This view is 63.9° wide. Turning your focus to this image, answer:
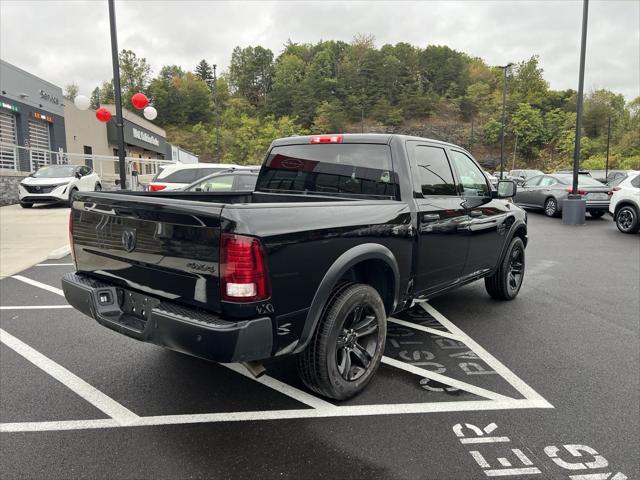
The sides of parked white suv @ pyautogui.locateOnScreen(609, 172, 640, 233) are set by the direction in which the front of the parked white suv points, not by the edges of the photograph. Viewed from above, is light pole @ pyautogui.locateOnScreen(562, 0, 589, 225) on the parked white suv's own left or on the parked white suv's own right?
on the parked white suv's own left

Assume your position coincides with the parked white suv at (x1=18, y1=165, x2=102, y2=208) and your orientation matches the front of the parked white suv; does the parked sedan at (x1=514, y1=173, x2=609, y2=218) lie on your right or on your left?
on your left

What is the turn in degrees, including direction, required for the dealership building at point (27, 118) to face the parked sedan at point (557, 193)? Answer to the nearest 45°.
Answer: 0° — it already faces it

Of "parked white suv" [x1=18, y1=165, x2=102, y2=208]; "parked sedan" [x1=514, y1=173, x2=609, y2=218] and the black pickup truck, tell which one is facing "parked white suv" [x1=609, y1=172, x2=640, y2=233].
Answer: the black pickup truck

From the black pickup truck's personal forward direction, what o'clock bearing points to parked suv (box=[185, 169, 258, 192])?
The parked suv is roughly at 10 o'clock from the black pickup truck.

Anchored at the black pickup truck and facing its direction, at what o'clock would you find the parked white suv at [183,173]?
The parked white suv is roughly at 10 o'clock from the black pickup truck.

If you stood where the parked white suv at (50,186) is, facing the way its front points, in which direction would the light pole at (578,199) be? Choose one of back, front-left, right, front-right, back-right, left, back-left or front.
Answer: left

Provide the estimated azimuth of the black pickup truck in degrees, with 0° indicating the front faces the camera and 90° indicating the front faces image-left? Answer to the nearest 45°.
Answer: approximately 225°

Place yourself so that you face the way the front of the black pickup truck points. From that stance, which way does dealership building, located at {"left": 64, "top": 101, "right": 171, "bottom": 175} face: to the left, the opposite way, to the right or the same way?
to the right

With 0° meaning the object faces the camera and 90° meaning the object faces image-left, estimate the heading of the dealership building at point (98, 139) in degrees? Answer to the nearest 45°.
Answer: approximately 315°

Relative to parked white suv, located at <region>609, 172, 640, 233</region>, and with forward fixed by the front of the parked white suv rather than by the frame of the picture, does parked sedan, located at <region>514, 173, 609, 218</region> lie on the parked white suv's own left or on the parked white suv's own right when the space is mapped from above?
on the parked white suv's own left

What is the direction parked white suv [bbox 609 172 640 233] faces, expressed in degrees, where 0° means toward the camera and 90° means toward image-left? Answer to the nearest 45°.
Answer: approximately 225°

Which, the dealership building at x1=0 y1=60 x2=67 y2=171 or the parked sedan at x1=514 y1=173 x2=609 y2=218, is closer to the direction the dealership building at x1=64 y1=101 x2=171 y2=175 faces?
the parked sedan
